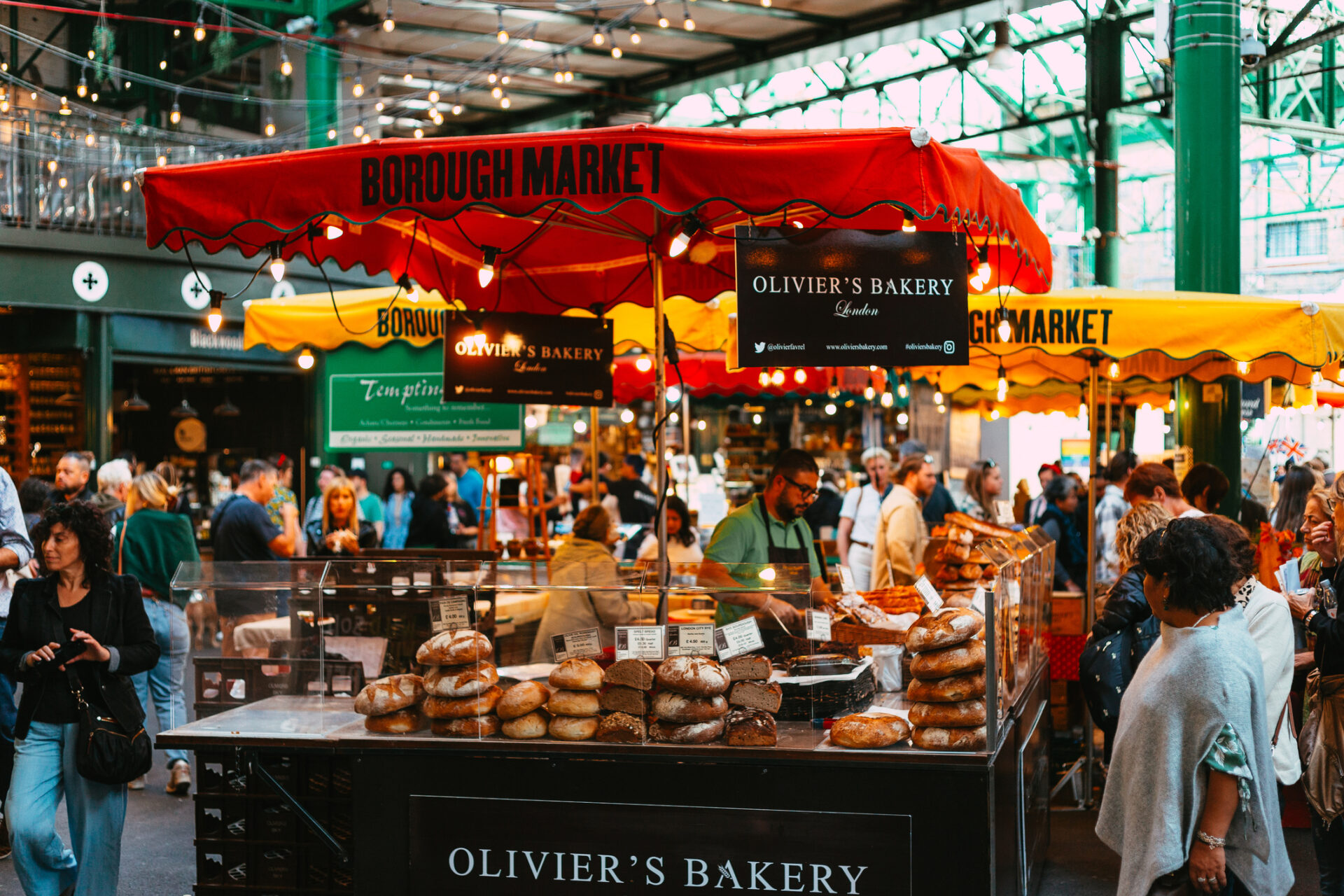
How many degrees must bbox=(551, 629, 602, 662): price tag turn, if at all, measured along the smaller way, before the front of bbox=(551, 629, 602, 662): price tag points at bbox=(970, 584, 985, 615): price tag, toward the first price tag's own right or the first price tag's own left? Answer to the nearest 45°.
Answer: approximately 90° to the first price tag's own left

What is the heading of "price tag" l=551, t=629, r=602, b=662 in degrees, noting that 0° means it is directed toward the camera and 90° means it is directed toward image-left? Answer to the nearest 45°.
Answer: approximately 0°

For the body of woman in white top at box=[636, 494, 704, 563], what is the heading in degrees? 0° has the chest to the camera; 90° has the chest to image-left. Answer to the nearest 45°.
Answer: approximately 0°
